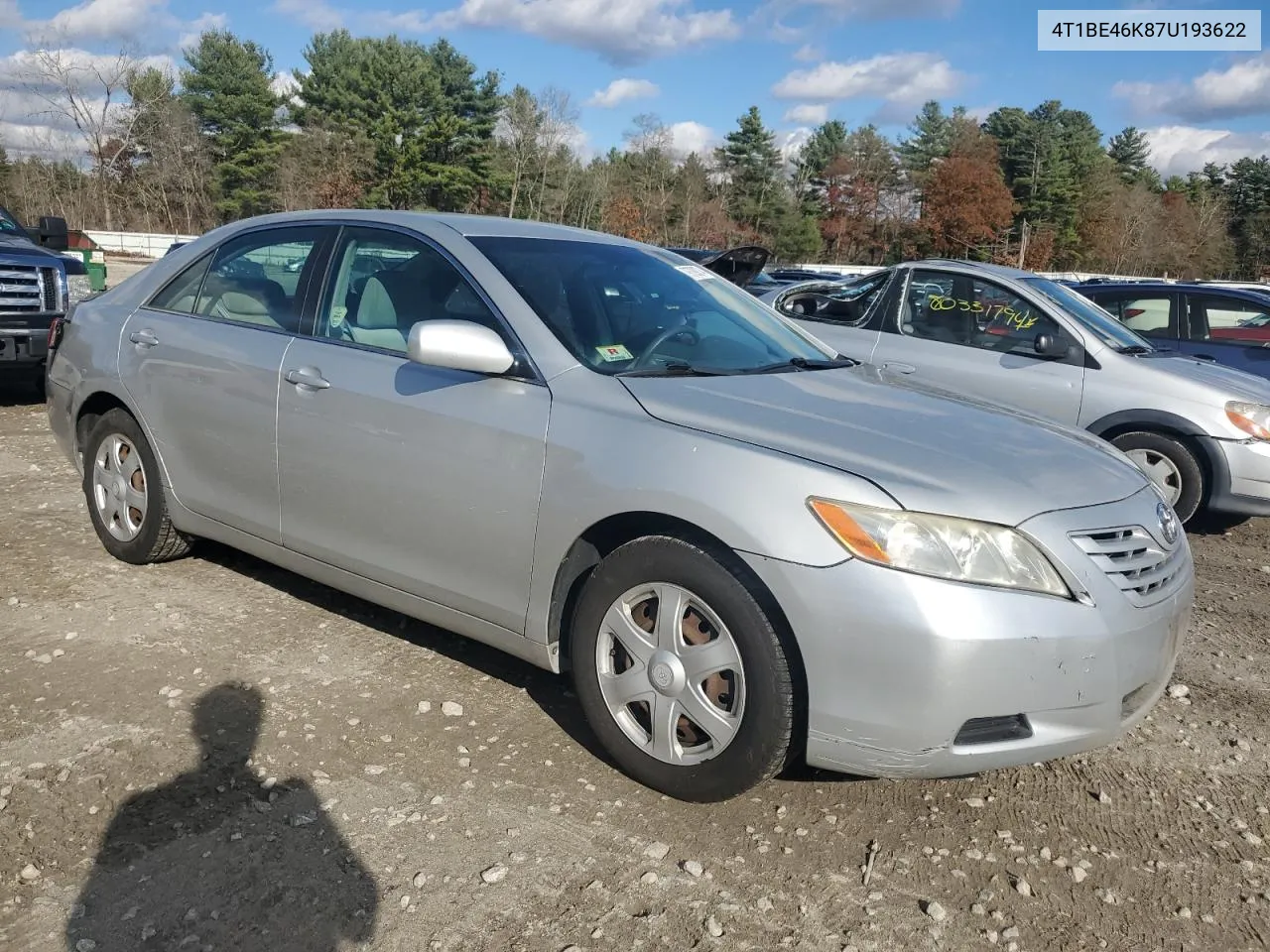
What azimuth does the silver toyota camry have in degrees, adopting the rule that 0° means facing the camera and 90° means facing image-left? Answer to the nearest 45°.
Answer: approximately 315°

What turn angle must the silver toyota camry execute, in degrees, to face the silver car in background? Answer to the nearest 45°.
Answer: approximately 90° to its left

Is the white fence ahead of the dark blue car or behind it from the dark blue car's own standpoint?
behind

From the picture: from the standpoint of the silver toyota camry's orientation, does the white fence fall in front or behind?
behind

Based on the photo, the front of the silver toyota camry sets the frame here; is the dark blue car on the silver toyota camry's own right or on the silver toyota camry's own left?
on the silver toyota camry's own left

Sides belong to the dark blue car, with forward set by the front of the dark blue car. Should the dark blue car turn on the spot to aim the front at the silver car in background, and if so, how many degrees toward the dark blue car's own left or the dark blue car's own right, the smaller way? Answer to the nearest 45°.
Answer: approximately 90° to the dark blue car's own right

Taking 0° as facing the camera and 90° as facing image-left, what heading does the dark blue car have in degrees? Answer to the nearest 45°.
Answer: approximately 270°
